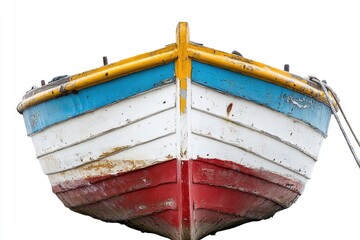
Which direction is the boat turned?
toward the camera
